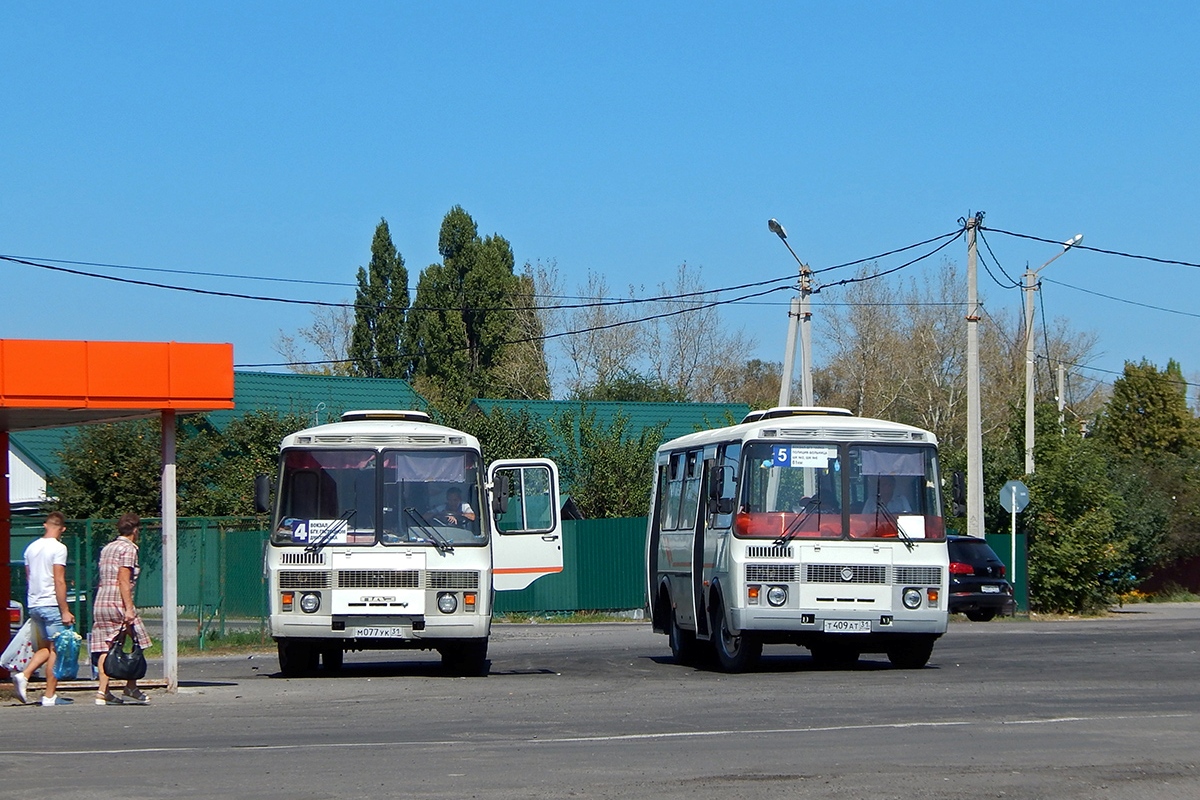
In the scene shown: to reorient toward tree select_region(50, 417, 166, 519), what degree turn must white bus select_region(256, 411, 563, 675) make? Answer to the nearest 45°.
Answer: approximately 180°

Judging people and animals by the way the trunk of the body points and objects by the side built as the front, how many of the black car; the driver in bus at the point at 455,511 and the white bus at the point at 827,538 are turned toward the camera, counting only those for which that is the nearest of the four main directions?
2

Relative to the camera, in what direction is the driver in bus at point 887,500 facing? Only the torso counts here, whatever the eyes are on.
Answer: toward the camera

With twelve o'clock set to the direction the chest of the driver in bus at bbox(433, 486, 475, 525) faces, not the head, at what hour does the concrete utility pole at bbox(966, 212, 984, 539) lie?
The concrete utility pole is roughly at 7 o'clock from the driver in bus.

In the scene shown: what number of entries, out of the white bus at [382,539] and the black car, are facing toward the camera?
1

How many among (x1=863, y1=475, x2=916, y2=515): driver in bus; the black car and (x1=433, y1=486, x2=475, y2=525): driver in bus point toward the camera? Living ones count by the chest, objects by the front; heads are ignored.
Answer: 2

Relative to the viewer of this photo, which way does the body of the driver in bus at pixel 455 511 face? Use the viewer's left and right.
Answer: facing the viewer

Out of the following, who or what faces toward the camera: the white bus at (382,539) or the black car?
the white bus

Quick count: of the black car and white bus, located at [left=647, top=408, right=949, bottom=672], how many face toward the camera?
1

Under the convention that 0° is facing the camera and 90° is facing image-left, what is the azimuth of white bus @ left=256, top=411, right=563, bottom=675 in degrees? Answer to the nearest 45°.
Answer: approximately 0°

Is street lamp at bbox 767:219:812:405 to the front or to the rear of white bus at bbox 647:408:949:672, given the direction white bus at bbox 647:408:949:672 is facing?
to the rear

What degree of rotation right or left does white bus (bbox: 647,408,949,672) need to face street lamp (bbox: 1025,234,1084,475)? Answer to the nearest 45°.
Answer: approximately 180°

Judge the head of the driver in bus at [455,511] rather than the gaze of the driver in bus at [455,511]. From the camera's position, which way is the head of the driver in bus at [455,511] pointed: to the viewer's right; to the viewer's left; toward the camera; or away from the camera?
toward the camera

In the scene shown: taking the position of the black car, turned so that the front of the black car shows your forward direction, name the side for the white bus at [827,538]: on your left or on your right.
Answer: on your left

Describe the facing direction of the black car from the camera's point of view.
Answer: facing away from the viewer and to the left of the viewer

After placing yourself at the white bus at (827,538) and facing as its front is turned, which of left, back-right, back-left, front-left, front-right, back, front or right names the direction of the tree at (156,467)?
back-right

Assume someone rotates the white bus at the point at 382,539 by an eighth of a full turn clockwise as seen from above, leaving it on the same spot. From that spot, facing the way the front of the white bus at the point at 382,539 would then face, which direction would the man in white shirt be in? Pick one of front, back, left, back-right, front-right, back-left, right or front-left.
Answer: front

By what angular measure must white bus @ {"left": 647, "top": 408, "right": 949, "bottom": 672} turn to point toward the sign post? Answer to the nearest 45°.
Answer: approximately 180°
